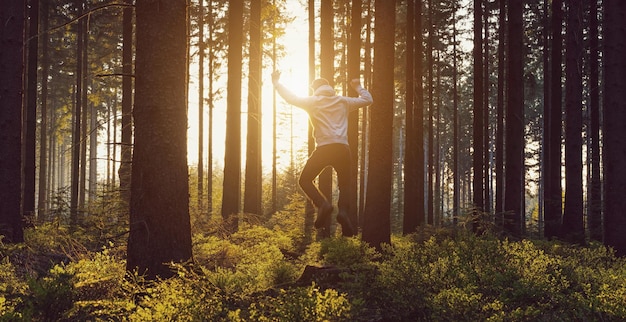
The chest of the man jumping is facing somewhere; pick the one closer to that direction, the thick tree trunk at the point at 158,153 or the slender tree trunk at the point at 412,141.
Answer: the slender tree trunk

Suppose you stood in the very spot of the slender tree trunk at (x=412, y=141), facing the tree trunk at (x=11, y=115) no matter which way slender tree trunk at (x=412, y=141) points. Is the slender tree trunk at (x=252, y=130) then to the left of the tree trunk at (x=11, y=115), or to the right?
right

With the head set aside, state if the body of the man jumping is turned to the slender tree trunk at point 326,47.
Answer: yes

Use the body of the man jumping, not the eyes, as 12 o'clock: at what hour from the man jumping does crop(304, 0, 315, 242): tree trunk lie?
The tree trunk is roughly at 12 o'clock from the man jumping.

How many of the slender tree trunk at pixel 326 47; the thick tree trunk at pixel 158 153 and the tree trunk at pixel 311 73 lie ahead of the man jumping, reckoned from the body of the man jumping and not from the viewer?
2

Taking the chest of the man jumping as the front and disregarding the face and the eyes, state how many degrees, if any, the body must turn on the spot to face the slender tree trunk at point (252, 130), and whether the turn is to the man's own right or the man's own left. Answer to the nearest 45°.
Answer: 0° — they already face it

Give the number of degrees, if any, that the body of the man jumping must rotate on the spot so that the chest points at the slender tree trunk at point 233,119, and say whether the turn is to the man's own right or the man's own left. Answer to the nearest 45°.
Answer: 0° — they already face it

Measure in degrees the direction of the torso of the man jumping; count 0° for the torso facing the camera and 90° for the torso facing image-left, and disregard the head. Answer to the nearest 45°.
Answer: approximately 180°

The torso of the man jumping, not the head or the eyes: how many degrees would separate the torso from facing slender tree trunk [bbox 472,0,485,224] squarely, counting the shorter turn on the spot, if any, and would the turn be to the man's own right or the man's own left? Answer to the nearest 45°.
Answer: approximately 45° to the man's own right
